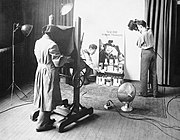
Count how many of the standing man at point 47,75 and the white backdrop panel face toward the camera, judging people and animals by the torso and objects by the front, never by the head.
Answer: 1

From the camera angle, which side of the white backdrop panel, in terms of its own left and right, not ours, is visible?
front

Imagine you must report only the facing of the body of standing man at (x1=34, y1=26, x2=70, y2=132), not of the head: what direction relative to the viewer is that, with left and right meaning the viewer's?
facing away from the viewer and to the right of the viewer

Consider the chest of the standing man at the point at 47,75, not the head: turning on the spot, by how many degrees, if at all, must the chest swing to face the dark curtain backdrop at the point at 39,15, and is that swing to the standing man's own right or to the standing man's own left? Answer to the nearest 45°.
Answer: approximately 45° to the standing man's own left

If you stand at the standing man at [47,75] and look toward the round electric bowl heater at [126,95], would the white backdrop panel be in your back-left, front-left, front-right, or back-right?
front-left

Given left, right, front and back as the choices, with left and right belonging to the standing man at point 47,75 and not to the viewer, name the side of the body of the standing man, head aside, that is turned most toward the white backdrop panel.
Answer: front

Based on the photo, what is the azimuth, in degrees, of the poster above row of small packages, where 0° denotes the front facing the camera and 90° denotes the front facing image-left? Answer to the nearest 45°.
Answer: approximately 0°

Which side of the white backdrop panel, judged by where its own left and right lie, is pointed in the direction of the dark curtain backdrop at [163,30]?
left
